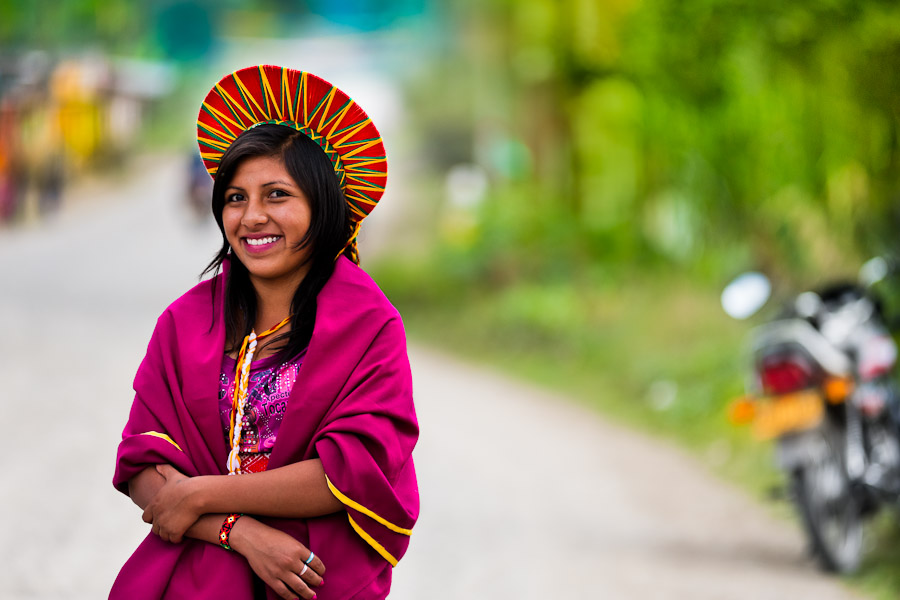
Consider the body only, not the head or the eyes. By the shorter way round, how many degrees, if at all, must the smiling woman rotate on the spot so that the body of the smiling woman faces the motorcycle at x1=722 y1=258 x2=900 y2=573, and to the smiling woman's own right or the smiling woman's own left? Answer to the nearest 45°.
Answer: approximately 180°

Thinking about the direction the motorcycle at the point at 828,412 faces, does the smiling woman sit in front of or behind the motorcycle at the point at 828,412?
behind

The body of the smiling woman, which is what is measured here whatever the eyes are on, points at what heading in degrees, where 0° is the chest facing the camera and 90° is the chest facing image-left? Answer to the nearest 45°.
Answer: approximately 45°

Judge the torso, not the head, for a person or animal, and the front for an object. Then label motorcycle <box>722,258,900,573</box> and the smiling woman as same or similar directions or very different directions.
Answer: very different directions

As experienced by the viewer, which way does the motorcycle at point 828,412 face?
facing away from the viewer and to the right of the viewer
